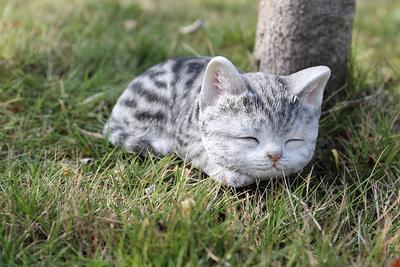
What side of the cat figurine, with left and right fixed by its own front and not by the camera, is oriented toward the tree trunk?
left

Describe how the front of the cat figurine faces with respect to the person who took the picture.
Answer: facing the viewer and to the right of the viewer
